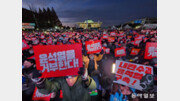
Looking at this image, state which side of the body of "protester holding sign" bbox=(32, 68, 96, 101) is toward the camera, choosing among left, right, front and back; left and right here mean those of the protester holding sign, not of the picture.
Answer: front
